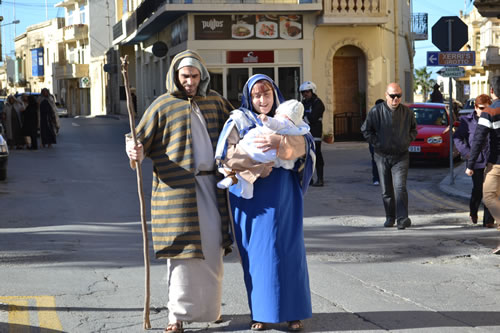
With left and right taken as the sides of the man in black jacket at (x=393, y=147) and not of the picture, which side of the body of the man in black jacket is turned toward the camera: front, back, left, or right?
front

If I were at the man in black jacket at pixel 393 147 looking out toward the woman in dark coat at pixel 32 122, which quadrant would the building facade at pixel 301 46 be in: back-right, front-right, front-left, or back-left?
front-right

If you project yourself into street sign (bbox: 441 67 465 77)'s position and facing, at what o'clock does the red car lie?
The red car is roughly at 6 o'clock from the street sign.

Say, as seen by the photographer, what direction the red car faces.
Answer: facing the viewer

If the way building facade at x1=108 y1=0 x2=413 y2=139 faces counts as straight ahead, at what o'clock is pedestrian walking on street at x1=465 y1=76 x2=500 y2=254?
The pedestrian walking on street is roughly at 12 o'clock from the building facade.

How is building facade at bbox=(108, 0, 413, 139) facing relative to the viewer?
toward the camera

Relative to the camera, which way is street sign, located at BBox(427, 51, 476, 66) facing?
toward the camera

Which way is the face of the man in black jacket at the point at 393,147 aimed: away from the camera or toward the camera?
toward the camera

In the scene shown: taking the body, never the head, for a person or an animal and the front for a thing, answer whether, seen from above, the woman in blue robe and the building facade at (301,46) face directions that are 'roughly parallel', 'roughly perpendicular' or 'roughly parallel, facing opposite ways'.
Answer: roughly parallel

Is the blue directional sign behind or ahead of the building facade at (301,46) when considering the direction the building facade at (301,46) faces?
ahead

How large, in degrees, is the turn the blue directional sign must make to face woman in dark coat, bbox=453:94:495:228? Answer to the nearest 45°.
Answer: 0° — it already faces them

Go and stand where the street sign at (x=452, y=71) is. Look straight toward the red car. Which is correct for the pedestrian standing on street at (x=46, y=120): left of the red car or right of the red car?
left

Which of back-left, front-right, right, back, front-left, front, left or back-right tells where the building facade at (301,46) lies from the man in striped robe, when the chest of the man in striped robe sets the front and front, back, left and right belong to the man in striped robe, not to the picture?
back
